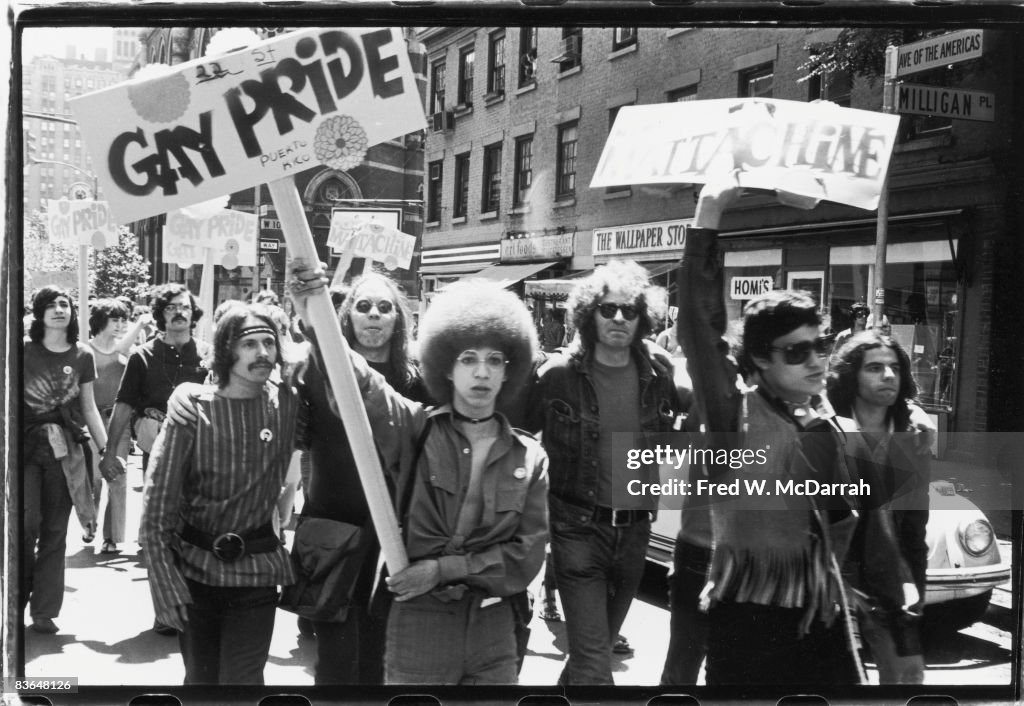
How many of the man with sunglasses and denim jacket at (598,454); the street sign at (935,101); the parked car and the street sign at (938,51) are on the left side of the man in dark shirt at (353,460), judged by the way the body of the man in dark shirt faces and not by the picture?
4

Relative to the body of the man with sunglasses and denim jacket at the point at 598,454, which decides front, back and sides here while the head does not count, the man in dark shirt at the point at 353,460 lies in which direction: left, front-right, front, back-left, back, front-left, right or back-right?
right

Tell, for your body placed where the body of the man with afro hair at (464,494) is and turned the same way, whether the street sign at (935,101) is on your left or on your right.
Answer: on your left

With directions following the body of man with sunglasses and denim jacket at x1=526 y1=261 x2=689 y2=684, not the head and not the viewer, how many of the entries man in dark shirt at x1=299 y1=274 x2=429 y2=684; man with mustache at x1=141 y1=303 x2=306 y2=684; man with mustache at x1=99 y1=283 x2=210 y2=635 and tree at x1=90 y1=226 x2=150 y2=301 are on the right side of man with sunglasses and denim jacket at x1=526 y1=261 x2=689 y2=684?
4

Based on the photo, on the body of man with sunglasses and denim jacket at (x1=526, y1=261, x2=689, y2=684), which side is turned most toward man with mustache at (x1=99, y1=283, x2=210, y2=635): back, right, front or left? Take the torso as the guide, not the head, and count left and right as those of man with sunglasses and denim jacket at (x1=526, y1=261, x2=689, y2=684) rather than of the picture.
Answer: right

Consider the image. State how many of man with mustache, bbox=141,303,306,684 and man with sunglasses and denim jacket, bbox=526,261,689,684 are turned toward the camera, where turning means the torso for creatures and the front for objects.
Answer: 2

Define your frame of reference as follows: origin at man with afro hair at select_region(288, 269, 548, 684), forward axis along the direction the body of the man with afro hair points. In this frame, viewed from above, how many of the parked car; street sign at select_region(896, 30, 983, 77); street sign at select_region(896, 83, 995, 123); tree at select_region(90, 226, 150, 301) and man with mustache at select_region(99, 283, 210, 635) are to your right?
2
